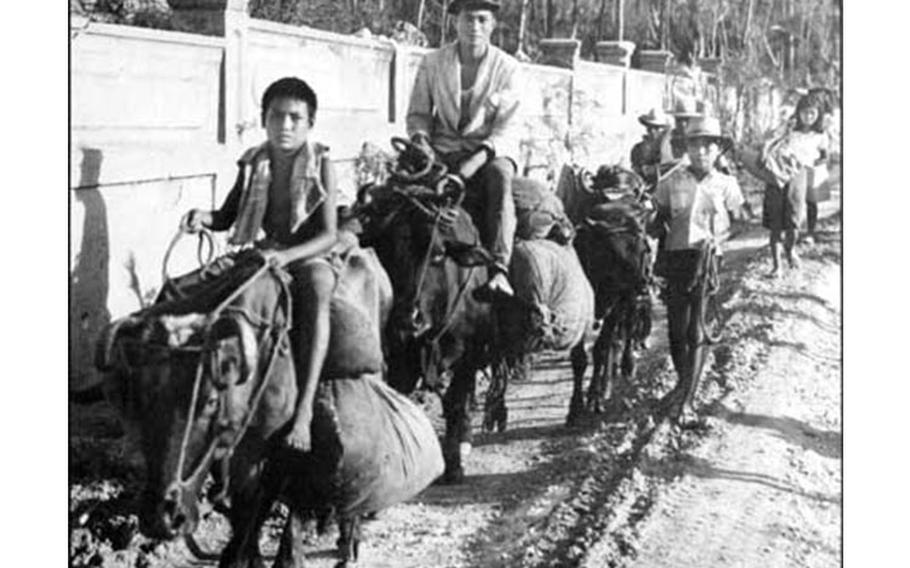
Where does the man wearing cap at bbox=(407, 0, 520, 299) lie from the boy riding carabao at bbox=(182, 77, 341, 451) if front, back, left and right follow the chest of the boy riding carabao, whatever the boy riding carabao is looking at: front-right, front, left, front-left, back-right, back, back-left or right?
back

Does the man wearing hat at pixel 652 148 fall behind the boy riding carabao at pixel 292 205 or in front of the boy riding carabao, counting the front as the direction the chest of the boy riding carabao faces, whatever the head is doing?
behind

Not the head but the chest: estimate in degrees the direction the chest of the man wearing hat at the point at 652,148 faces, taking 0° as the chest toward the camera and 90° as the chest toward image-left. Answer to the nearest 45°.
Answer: approximately 45°

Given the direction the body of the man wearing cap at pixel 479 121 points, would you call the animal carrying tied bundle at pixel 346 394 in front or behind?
in front

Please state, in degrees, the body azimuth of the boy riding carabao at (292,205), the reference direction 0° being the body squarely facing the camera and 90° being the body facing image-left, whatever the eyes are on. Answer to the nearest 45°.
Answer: approximately 45°

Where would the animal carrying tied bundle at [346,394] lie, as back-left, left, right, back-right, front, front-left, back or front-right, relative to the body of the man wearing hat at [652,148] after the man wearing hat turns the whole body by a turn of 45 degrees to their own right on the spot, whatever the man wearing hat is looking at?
front-left

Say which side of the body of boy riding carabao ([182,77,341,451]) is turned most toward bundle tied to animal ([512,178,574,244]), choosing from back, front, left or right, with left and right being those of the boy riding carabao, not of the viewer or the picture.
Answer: back

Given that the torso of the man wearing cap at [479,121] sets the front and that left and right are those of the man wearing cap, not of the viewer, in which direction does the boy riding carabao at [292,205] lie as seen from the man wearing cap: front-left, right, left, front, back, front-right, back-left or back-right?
front-right

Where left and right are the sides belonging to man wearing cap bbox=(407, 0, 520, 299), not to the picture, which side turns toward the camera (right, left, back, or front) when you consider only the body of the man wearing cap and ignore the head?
front
